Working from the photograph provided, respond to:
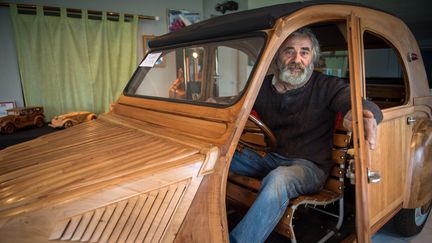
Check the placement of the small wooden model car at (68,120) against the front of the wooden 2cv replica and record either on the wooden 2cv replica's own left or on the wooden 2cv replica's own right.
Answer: on the wooden 2cv replica's own right

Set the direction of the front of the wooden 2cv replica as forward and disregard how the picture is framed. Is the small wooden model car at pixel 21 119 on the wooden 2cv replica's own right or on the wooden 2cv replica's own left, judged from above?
on the wooden 2cv replica's own right

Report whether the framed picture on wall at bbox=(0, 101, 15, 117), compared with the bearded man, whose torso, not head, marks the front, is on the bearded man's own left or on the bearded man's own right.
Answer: on the bearded man's own right

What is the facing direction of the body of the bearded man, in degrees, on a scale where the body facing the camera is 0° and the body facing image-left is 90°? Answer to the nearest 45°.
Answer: approximately 45°

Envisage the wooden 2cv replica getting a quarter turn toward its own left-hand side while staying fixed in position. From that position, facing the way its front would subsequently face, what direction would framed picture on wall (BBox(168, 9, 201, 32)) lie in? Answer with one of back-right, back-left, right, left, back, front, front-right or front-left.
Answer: back-left

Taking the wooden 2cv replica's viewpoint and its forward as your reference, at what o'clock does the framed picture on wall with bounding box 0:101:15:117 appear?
The framed picture on wall is roughly at 3 o'clock from the wooden 2cv replica.

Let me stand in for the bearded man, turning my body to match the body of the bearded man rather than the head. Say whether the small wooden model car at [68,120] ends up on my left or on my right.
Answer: on my right

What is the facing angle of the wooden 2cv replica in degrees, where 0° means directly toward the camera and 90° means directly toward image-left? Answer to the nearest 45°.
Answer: approximately 45°

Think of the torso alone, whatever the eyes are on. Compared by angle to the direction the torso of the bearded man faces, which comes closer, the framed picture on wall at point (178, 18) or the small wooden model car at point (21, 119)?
the small wooden model car
